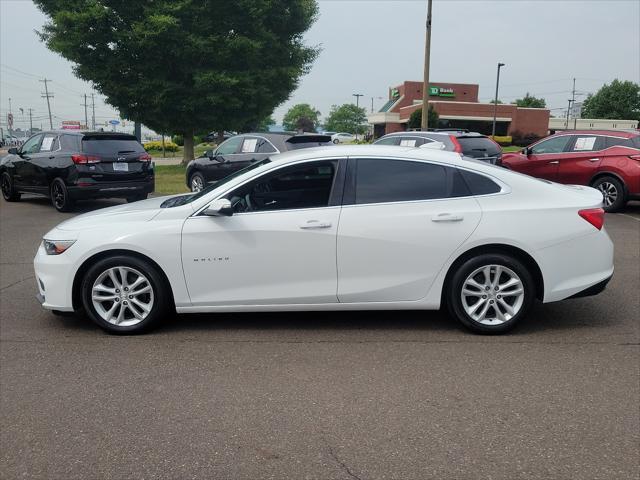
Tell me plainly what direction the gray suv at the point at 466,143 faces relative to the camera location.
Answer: facing away from the viewer and to the left of the viewer

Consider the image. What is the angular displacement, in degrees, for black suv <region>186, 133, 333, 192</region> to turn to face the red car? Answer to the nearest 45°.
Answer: approximately 135° to its right

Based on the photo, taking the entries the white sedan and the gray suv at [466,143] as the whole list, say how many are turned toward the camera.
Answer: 0

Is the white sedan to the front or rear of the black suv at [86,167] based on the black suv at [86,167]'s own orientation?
to the rear

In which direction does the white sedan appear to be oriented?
to the viewer's left

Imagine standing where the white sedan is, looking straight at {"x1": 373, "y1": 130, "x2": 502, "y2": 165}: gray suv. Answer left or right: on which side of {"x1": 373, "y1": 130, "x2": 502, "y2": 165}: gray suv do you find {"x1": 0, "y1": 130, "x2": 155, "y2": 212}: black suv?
left

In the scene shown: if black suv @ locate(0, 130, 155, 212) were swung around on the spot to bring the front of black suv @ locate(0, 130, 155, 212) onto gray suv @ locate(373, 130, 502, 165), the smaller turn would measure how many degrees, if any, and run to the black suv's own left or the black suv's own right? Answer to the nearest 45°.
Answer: approximately 135° to the black suv's own right

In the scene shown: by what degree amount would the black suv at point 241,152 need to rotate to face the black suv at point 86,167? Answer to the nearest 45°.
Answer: approximately 90° to its left

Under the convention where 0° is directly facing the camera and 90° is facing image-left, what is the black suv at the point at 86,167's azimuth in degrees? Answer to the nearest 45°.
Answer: approximately 135°

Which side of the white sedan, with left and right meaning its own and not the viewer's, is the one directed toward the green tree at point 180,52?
right
